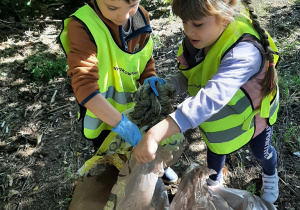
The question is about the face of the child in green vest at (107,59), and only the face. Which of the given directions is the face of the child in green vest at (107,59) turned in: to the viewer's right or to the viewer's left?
to the viewer's right

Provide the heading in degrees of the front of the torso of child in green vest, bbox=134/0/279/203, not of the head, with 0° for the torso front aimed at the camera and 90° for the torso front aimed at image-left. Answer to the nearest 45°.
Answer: approximately 45°

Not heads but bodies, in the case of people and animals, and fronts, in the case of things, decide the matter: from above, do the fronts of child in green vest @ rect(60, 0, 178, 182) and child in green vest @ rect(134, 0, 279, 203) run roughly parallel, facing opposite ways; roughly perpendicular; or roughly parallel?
roughly perpendicular

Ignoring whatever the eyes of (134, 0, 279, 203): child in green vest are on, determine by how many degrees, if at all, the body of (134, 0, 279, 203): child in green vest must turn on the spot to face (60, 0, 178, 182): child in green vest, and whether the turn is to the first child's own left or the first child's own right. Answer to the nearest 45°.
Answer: approximately 45° to the first child's own right
